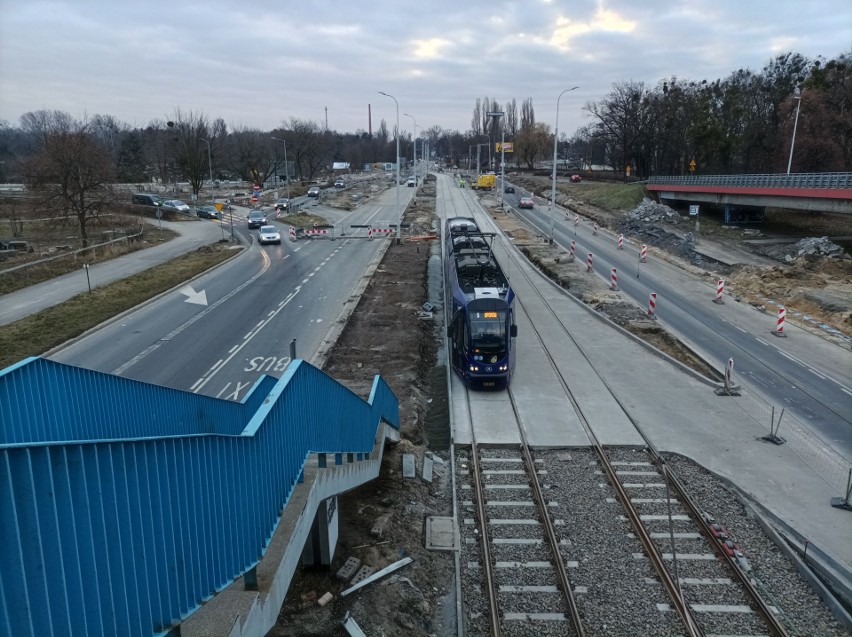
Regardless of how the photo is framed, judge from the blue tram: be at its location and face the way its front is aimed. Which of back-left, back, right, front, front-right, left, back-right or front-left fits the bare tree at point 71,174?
back-right

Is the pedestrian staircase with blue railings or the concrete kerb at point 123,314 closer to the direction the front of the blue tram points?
the pedestrian staircase with blue railings

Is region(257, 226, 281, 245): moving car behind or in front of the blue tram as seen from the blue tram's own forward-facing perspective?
behind

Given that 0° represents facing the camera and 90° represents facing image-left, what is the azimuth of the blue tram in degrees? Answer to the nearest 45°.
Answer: approximately 0°

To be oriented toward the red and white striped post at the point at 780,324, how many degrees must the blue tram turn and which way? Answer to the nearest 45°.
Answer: approximately 135° to its left

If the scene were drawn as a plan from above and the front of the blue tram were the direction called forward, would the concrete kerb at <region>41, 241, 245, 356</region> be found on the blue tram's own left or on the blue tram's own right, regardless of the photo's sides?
on the blue tram's own right

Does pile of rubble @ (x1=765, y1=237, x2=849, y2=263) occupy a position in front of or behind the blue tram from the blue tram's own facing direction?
behind

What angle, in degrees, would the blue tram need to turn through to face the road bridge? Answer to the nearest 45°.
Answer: approximately 135° to its left
